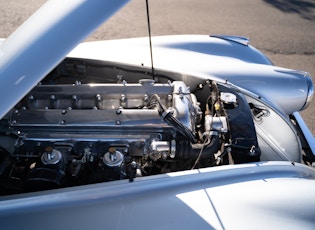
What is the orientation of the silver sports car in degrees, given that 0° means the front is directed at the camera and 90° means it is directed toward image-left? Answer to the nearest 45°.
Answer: approximately 270°
